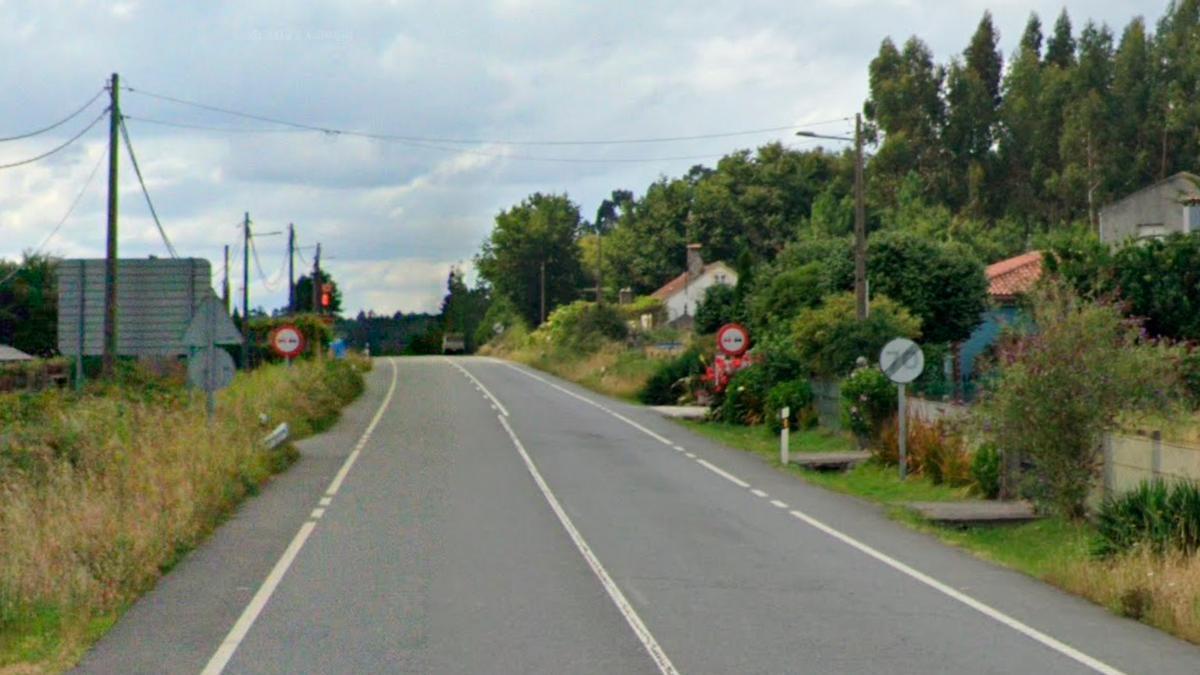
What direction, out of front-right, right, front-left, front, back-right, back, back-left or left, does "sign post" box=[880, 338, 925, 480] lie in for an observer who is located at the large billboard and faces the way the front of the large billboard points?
back-right

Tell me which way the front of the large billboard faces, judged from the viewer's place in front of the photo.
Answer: facing away from the viewer

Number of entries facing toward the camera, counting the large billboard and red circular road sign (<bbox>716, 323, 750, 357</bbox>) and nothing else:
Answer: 1

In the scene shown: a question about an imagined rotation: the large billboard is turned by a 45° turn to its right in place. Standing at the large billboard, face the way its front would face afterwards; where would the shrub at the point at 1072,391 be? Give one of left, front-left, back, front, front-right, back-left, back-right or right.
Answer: right

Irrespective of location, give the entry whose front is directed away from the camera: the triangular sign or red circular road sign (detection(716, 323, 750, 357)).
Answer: the triangular sign

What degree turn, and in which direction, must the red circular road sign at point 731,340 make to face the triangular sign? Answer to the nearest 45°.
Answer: approximately 45° to its right

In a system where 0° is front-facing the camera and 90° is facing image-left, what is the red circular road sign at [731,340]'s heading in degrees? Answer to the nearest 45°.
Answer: approximately 0°

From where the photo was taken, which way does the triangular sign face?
away from the camera
